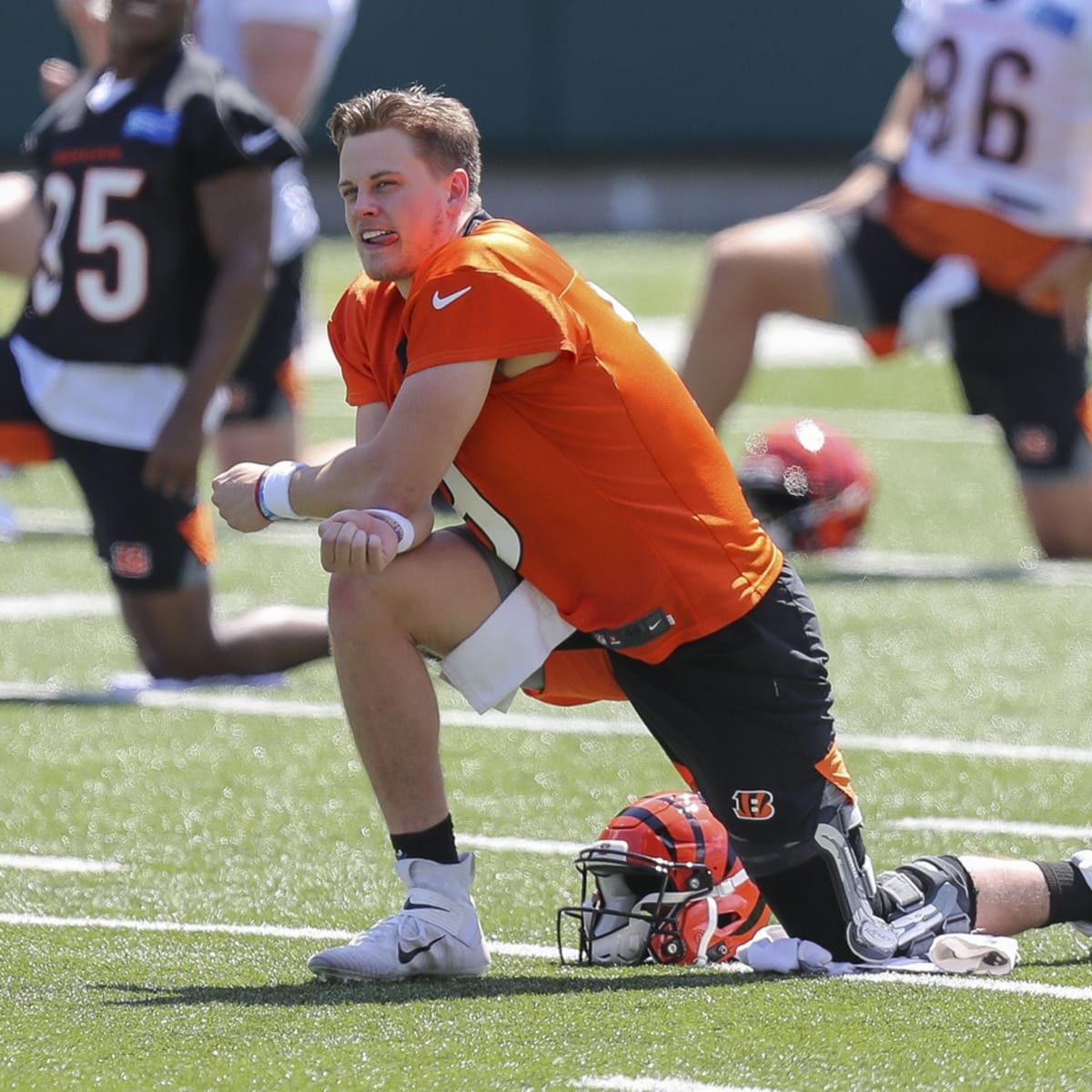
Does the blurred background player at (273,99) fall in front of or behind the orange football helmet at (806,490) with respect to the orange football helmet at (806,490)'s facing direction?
in front

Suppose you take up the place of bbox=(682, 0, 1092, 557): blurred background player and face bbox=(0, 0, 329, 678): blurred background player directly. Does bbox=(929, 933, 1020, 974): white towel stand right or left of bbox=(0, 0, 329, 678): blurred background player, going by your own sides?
left

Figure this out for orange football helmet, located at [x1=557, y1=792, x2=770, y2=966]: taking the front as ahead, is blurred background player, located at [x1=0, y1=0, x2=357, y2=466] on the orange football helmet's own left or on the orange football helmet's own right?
on the orange football helmet's own right

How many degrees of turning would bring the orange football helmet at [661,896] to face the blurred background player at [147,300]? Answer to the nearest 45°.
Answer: approximately 90° to its right

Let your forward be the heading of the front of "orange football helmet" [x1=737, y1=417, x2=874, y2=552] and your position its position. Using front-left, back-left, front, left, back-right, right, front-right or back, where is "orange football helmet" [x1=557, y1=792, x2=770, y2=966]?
front-left

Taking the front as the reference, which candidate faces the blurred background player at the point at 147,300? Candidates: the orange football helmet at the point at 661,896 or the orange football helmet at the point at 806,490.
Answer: the orange football helmet at the point at 806,490

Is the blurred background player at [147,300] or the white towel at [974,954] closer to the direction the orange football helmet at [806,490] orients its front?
the blurred background player

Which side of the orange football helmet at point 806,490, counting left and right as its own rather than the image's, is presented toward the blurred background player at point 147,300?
front

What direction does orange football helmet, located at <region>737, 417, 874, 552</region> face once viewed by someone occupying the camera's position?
facing the viewer and to the left of the viewer
